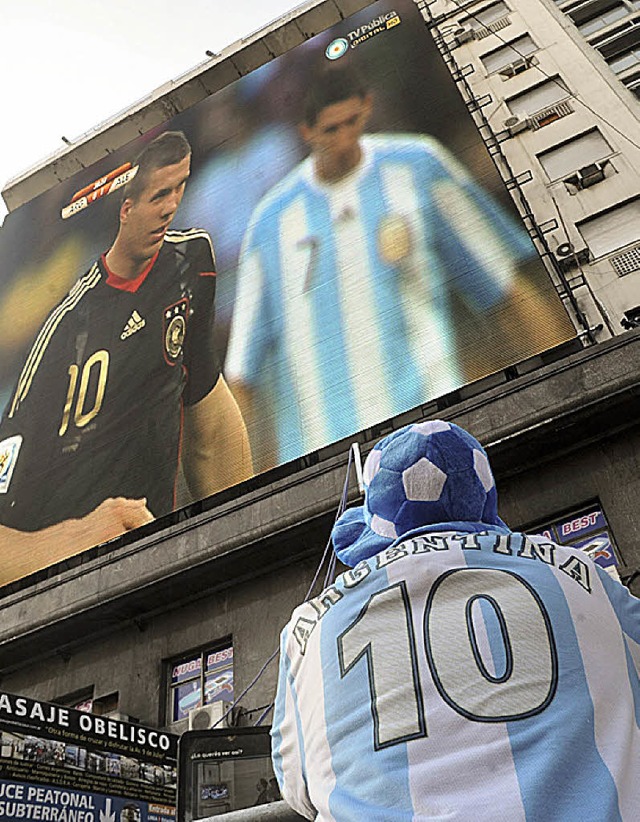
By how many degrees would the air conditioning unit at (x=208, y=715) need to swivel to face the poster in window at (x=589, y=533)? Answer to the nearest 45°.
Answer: approximately 90° to its left

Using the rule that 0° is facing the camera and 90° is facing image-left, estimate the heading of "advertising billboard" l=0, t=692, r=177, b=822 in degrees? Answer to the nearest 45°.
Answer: approximately 315°

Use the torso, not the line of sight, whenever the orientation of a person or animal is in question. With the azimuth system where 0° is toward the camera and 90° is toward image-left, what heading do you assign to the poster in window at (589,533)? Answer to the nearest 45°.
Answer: approximately 45°
